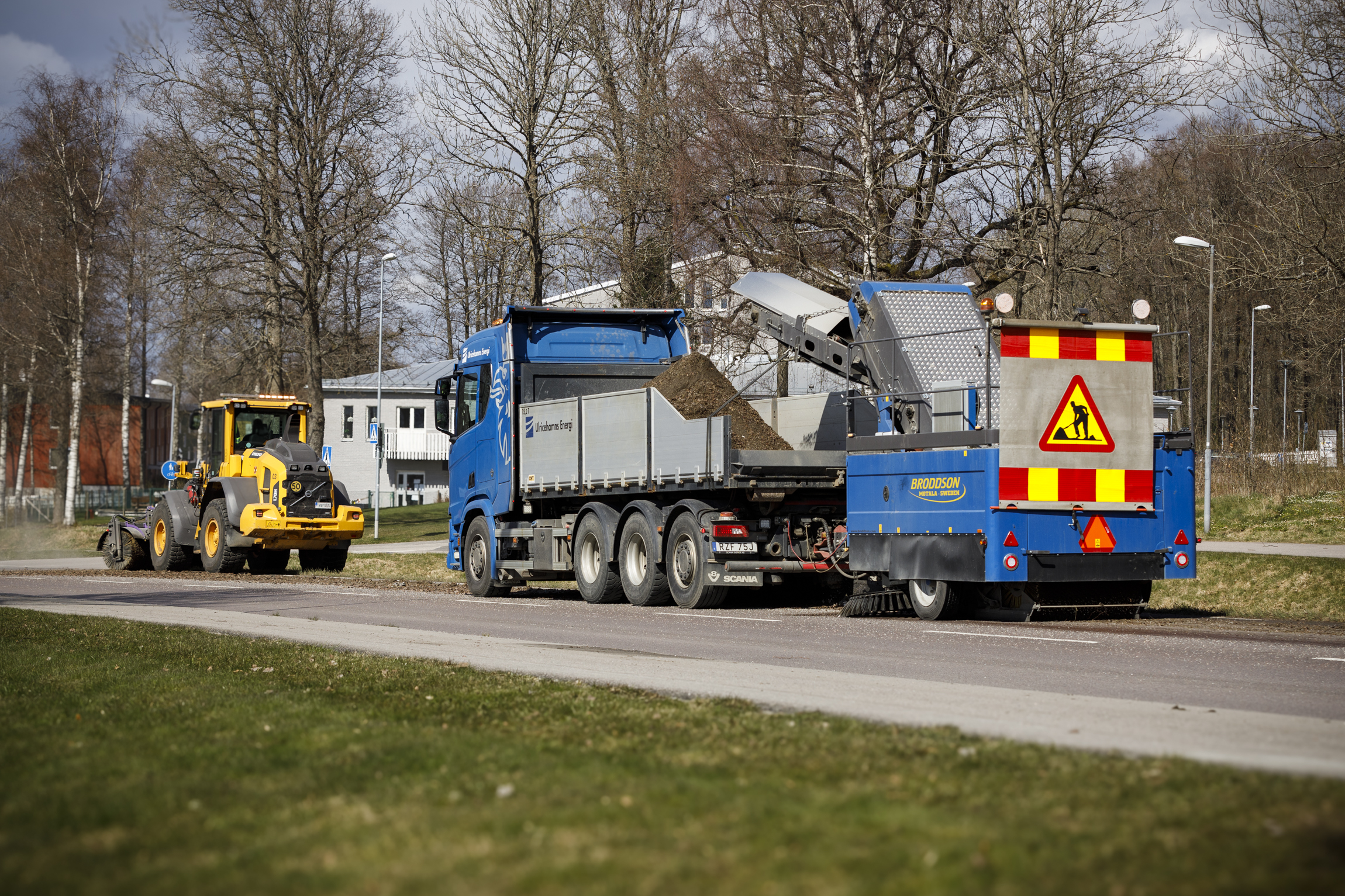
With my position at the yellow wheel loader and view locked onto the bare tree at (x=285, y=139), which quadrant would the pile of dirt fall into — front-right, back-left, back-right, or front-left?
back-right

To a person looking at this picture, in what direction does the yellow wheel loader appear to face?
facing away from the viewer and to the left of the viewer

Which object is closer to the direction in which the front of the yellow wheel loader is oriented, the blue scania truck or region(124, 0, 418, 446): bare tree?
the bare tree

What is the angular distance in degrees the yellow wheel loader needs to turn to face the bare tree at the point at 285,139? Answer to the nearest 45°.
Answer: approximately 45° to its right

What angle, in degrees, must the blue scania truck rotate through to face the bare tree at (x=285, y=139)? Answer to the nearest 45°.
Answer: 0° — it already faces it

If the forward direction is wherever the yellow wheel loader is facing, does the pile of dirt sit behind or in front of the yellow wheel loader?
behind

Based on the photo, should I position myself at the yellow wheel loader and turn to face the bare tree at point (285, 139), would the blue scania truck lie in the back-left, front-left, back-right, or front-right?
back-right

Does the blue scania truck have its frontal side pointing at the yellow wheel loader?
yes

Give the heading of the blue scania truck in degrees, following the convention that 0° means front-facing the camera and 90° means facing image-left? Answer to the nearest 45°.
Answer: approximately 135°
